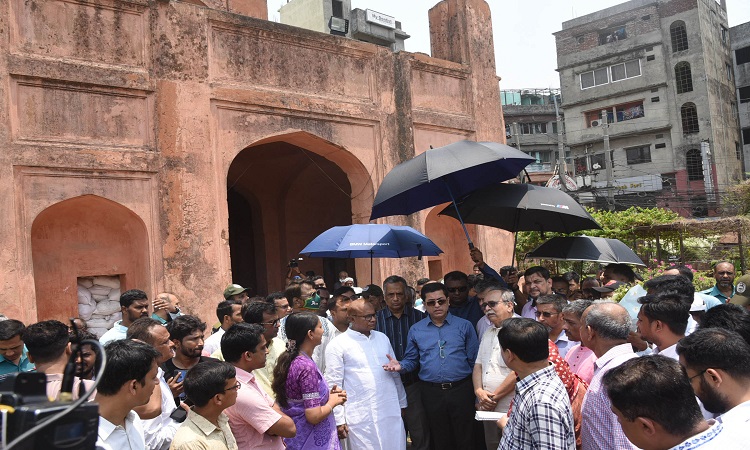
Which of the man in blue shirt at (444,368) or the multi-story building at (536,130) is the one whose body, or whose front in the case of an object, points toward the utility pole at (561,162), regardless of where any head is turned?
the multi-story building

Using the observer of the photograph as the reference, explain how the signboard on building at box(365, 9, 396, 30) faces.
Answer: facing the viewer and to the right of the viewer

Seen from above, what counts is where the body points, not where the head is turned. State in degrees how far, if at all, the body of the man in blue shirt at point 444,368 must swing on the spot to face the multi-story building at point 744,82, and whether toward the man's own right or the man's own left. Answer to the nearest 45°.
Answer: approximately 135° to the man's own left

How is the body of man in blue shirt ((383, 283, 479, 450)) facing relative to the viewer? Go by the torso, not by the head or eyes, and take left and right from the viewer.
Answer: facing the viewer

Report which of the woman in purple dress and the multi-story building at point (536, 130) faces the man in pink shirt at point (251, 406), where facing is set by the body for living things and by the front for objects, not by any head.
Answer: the multi-story building

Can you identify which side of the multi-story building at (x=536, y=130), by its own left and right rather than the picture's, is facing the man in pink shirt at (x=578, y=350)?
front

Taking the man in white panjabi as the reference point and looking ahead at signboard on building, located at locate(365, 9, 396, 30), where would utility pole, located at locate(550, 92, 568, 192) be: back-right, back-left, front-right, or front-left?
front-right

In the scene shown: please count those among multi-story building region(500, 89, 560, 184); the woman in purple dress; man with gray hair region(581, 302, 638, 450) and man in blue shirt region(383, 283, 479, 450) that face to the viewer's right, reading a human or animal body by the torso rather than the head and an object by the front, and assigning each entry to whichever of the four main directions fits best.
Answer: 1

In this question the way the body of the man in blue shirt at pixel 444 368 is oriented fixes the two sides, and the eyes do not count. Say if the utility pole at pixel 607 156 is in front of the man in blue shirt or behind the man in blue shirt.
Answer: behind

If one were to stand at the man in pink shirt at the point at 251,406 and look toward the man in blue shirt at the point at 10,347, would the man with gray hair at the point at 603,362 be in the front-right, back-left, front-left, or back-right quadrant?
back-right

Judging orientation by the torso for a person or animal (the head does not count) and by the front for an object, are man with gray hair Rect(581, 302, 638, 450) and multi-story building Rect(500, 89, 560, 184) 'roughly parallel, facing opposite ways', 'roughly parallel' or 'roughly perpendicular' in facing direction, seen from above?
roughly perpendicular

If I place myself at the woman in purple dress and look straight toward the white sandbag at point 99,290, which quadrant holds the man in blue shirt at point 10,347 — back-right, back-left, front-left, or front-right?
front-left

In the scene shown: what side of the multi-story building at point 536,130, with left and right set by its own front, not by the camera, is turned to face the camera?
front

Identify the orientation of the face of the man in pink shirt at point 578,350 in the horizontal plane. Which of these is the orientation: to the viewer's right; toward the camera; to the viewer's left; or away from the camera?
to the viewer's left

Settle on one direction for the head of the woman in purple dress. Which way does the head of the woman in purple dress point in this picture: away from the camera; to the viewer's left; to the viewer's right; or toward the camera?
to the viewer's right

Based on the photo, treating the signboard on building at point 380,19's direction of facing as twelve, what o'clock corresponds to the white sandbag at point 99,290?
The white sandbag is roughly at 2 o'clock from the signboard on building.

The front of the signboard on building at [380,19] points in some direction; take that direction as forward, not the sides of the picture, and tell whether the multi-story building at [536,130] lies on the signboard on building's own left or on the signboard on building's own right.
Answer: on the signboard on building's own left

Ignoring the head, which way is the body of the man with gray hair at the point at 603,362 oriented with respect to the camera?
to the viewer's left

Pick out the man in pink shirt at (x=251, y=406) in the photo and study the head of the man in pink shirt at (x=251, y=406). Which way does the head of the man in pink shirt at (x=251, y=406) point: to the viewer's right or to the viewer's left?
to the viewer's right

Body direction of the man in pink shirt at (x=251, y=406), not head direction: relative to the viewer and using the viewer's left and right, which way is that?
facing to the right of the viewer

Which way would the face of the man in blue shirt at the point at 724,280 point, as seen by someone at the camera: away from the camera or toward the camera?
toward the camera

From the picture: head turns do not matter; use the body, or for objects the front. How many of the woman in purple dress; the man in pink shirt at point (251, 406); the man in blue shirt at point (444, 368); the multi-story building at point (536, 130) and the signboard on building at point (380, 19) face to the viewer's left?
0
